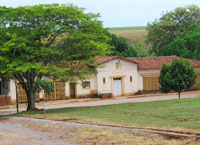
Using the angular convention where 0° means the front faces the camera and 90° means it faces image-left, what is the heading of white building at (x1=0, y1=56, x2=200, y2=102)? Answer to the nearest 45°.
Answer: approximately 0°

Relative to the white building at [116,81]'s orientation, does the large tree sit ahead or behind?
ahead

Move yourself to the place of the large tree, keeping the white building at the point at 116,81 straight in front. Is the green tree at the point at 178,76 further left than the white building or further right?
right

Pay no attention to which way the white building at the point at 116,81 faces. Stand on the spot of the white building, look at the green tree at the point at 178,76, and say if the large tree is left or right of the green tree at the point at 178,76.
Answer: right

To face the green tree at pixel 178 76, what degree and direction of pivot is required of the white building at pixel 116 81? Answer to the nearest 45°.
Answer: approximately 45° to its left
